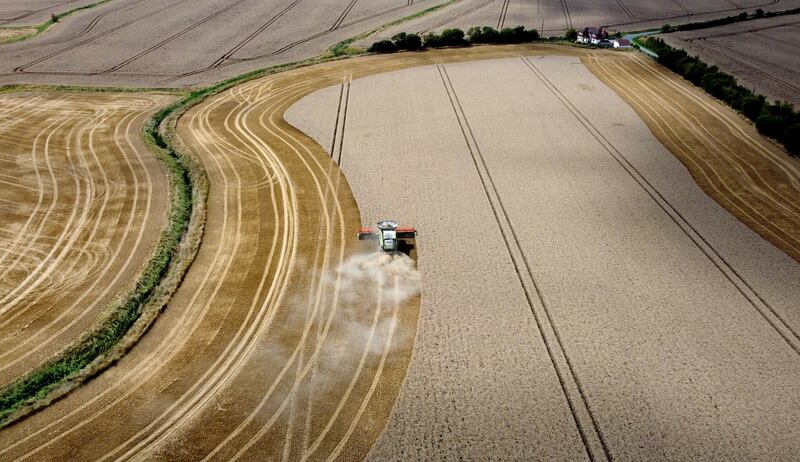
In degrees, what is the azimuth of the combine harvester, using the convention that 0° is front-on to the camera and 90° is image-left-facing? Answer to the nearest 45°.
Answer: approximately 180°

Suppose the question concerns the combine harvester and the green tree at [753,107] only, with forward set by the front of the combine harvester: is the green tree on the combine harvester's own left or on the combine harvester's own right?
on the combine harvester's own right

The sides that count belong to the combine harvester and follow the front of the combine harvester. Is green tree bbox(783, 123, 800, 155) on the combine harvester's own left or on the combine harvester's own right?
on the combine harvester's own right
